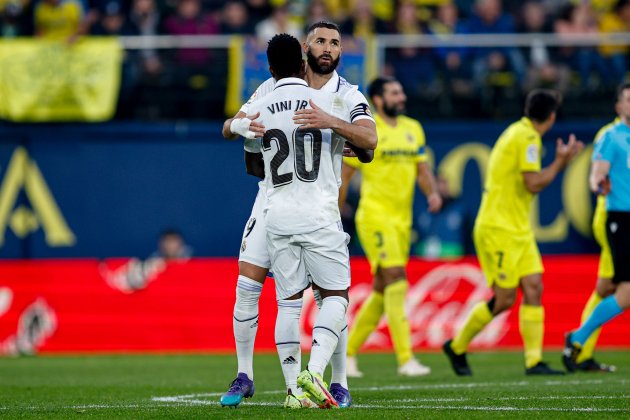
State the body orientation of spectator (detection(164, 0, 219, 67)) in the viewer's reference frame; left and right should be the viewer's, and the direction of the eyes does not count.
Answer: facing the viewer

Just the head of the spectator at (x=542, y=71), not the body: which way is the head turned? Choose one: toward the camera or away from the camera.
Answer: toward the camera

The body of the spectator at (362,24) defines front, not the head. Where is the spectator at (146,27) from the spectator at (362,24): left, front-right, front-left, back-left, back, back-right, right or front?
right

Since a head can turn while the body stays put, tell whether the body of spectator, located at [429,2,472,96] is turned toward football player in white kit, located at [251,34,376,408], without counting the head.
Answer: yes

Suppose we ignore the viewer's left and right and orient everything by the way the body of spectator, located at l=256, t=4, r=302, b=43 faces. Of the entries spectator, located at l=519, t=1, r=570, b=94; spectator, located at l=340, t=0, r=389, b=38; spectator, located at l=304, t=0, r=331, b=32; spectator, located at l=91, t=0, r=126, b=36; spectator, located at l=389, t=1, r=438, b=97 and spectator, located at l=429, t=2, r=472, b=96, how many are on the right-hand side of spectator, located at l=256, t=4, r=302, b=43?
1

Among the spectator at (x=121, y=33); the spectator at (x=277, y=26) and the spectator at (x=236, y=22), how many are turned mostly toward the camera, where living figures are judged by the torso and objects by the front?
3

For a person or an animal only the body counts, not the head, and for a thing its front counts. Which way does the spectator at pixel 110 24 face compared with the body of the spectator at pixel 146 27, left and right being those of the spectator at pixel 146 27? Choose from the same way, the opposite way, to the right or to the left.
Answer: the same way

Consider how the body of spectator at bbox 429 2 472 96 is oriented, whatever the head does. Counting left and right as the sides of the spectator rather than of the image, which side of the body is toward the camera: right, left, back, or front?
front

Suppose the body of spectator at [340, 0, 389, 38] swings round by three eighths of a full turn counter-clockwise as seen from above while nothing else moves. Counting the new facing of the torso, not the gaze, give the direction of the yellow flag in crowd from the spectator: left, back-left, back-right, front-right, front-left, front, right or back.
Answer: back-left

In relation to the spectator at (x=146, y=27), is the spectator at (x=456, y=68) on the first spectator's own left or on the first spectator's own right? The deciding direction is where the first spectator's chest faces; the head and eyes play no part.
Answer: on the first spectator's own left

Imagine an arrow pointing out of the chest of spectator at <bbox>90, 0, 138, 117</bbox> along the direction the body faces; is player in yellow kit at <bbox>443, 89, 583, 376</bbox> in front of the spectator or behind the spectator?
in front

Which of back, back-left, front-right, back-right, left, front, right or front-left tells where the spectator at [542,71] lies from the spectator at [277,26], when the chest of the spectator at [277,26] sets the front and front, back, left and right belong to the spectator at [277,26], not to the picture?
left

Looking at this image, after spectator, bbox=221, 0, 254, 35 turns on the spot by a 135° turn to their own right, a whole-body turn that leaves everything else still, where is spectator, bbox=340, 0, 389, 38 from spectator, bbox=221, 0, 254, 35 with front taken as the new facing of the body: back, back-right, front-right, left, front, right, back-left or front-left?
back-right

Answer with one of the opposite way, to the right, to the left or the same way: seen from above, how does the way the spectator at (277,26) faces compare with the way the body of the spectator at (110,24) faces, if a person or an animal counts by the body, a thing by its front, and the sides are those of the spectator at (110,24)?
the same way

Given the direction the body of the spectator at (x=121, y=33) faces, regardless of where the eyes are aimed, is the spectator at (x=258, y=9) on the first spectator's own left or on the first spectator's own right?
on the first spectator's own left

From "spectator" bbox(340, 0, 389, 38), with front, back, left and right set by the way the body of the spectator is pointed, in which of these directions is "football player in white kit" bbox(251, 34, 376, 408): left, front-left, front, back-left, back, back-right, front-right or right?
front

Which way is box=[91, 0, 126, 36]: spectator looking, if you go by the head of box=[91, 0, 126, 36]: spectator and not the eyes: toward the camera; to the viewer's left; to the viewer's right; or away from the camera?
toward the camera
